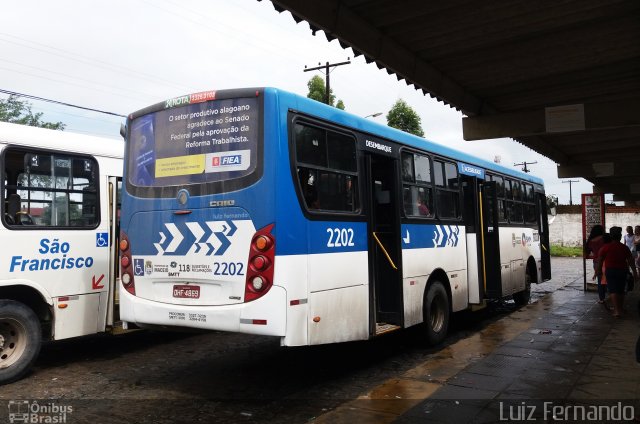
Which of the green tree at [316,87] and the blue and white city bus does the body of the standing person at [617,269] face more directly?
the green tree

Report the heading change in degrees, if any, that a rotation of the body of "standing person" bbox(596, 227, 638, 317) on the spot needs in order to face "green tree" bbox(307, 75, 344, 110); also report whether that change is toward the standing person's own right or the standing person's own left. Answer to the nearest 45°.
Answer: approximately 45° to the standing person's own left

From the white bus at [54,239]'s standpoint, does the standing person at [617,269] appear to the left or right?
on its right

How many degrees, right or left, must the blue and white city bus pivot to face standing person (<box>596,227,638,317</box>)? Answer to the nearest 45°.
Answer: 0° — it already faces them

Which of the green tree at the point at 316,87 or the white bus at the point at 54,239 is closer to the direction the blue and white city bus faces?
the green tree

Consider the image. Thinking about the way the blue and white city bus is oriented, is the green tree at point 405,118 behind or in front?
in front

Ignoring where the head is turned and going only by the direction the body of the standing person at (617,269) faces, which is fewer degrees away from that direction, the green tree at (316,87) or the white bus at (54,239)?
the green tree

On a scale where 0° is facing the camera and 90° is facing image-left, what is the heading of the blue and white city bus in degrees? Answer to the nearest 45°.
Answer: approximately 225°

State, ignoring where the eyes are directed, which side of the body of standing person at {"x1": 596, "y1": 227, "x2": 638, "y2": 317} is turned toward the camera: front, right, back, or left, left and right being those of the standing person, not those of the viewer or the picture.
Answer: back

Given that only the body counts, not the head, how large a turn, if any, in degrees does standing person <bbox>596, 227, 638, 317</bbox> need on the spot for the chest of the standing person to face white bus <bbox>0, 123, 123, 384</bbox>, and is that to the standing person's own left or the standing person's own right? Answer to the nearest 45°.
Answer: approximately 135° to the standing person's own left

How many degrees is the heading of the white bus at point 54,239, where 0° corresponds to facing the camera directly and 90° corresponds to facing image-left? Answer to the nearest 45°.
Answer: approximately 225°

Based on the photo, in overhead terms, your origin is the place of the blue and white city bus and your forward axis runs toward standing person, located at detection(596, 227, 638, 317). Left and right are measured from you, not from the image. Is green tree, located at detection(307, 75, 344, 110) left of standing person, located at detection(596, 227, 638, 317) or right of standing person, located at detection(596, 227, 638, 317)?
left

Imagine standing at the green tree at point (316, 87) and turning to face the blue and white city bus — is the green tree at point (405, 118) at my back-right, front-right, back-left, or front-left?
back-left
